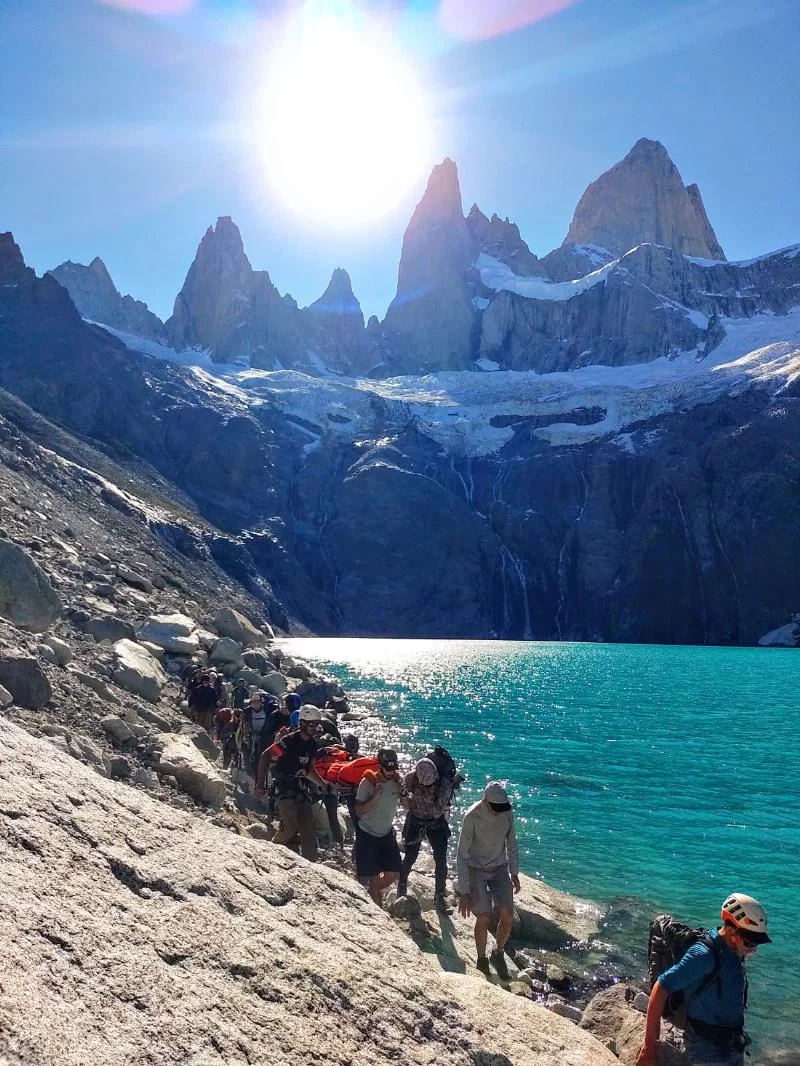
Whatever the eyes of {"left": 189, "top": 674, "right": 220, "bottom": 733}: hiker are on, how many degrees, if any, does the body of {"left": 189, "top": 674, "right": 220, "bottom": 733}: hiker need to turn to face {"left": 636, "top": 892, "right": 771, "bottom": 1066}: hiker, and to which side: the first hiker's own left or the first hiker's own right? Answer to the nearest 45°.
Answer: approximately 45° to the first hiker's own right

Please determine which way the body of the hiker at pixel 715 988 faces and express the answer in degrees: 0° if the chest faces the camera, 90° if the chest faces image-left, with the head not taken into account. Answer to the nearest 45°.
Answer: approximately 315°

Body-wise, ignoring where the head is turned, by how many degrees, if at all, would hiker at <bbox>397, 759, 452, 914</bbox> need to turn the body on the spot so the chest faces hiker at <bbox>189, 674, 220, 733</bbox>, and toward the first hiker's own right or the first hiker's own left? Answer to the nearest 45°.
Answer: approximately 135° to the first hiker's own right

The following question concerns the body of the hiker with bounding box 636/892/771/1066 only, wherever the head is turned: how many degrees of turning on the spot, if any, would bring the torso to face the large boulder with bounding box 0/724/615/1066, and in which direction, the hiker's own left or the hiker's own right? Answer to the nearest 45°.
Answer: approximately 90° to the hiker's own right

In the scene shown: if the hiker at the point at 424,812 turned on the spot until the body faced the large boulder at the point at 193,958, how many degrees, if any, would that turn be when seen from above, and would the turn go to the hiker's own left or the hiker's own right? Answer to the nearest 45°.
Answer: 0° — they already face it

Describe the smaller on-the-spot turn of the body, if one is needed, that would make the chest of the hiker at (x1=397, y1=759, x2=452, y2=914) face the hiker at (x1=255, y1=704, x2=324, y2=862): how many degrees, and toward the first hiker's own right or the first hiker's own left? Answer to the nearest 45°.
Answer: approximately 45° to the first hiker's own right

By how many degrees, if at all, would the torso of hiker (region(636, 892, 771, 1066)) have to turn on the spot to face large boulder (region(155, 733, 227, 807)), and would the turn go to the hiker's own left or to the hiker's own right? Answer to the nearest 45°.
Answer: approximately 180°

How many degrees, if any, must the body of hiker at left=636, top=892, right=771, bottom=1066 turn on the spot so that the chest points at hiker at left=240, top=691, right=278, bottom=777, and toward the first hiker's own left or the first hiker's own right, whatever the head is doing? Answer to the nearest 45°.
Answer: approximately 180°

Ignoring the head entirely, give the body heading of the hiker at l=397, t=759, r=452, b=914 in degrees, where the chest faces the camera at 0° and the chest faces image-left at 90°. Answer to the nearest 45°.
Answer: approximately 0°
